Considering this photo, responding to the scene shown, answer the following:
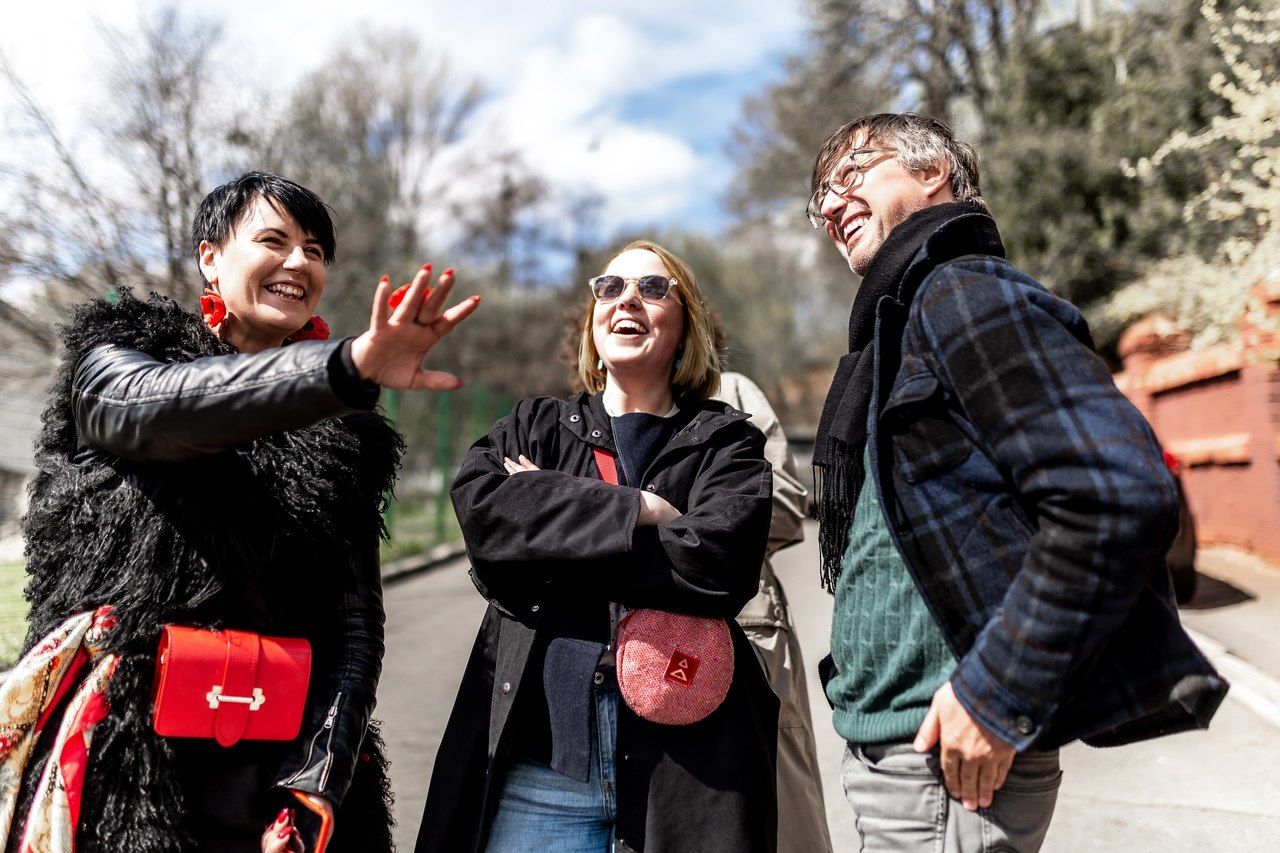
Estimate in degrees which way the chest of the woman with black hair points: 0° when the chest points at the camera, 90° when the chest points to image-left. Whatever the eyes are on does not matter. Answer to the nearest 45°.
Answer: approximately 315°

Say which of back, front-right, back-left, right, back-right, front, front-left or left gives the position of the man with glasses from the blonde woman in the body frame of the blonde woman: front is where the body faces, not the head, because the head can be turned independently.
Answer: front-left

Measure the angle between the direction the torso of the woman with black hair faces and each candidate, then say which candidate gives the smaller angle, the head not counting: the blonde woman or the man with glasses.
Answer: the man with glasses

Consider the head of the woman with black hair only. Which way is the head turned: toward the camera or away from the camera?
toward the camera

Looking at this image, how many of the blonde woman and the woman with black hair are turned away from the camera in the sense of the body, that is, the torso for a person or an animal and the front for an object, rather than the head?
0

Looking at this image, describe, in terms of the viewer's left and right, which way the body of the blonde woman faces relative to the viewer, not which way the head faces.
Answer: facing the viewer

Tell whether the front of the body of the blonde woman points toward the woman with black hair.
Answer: no

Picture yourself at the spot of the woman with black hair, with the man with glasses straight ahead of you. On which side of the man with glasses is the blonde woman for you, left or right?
left

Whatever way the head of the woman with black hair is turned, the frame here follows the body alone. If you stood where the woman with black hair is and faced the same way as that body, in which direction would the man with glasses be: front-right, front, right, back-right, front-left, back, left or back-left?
front

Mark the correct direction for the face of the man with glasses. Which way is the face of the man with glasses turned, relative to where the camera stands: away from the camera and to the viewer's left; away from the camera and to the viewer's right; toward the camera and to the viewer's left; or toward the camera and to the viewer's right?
toward the camera and to the viewer's left
